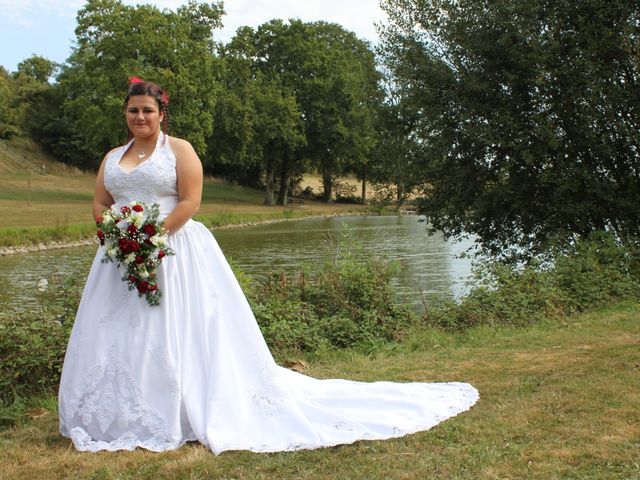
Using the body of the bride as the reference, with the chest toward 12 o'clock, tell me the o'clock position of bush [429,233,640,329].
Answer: The bush is roughly at 6 o'clock from the bride.

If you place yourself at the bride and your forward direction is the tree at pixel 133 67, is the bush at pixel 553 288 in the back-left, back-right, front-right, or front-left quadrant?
front-right

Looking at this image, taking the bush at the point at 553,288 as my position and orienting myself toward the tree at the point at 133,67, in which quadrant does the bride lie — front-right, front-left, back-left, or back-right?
back-left

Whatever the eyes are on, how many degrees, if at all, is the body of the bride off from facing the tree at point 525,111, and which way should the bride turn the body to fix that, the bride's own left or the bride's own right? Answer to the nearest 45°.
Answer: approximately 180°

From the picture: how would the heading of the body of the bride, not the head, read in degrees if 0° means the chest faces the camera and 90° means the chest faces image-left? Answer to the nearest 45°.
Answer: approximately 45°

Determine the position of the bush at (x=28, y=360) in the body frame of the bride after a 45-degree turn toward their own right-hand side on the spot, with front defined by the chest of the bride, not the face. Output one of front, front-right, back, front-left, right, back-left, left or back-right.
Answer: front-right

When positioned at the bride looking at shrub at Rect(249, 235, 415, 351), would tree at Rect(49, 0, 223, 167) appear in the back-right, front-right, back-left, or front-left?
front-left

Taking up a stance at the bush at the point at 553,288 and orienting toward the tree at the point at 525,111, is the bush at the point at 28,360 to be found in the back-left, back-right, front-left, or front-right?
back-left
